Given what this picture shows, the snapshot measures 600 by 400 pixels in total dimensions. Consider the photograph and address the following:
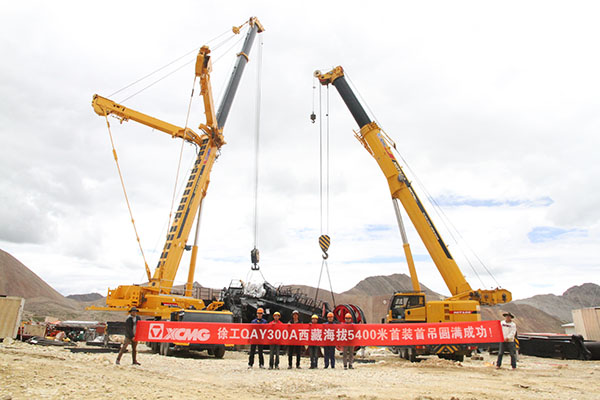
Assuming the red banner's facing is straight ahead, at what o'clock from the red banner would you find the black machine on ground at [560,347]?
The black machine on ground is roughly at 8 o'clock from the red banner.

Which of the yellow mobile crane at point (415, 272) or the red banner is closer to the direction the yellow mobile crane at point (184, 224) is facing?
the yellow mobile crane

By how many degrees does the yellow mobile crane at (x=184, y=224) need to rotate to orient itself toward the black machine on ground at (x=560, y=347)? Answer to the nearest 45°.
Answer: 0° — it already faces it

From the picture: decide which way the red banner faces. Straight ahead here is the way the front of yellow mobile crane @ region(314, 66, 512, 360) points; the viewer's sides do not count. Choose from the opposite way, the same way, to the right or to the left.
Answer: to the left

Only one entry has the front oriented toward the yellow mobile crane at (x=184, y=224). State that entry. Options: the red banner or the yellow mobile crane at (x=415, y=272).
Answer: the yellow mobile crane at (x=415, y=272)

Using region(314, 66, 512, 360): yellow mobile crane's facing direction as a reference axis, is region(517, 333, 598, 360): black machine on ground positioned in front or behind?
behind

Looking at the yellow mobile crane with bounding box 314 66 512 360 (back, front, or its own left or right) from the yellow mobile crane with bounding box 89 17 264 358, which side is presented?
front

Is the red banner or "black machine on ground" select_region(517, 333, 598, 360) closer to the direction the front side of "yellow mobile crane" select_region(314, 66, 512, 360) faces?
the red banner

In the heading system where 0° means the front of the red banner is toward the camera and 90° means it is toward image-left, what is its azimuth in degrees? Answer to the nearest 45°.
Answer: approximately 0°

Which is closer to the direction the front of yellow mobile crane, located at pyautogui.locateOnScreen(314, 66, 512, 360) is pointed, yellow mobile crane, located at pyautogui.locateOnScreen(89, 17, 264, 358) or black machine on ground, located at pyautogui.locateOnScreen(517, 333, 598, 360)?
the yellow mobile crane

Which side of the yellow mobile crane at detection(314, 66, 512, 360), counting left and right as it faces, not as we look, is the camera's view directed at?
left
